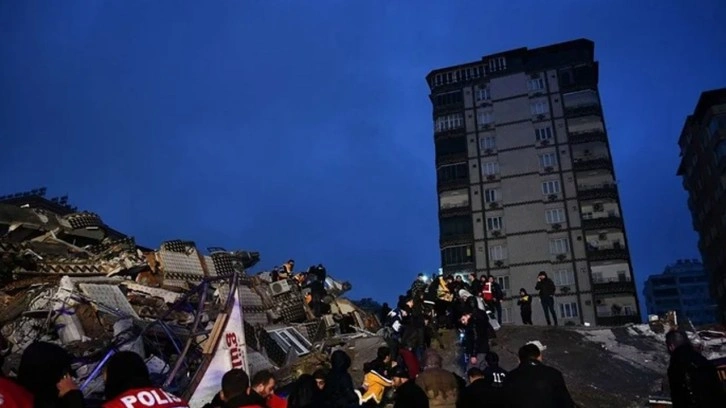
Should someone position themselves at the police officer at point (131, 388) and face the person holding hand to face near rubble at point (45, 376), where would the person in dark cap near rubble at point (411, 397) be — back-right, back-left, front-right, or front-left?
back-right

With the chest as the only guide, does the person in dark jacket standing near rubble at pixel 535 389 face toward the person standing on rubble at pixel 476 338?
yes

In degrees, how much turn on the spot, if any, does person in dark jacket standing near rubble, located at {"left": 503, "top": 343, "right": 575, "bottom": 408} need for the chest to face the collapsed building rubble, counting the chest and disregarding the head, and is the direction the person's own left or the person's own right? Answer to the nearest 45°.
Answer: approximately 45° to the person's own left

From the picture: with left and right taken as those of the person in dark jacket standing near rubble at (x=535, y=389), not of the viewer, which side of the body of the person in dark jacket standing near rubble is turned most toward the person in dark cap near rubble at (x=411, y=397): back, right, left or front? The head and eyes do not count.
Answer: left

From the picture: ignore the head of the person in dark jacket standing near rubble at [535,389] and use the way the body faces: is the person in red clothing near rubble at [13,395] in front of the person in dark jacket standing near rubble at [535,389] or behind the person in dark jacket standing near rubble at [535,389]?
behind

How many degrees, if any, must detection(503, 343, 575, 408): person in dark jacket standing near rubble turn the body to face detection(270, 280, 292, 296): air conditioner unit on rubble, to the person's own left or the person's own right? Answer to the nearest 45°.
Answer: approximately 45° to the person's own left

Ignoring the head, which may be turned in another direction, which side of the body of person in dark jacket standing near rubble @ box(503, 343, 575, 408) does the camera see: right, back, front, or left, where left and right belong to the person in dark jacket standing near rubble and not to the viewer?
back

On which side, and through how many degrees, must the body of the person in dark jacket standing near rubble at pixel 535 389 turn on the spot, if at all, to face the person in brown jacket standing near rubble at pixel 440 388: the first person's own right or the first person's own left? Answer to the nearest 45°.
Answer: approximately 45° to the first person's own left

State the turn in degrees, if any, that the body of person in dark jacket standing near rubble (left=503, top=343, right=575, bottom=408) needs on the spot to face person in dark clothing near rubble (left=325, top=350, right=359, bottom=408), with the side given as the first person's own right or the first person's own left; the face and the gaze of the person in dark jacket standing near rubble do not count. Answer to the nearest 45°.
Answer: approximately 45° to the first person's own left

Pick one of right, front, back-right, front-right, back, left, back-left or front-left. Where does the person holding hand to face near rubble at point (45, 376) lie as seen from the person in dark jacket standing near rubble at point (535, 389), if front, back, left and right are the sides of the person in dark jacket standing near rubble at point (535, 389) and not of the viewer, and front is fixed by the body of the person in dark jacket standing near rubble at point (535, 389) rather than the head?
back-left

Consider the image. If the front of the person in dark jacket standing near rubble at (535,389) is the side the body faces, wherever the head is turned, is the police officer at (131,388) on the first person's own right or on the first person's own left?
on the first person's own left

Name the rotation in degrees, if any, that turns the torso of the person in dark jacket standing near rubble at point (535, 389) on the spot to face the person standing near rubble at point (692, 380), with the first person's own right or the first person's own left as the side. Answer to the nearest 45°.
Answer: approximately 45° to the first person's own right

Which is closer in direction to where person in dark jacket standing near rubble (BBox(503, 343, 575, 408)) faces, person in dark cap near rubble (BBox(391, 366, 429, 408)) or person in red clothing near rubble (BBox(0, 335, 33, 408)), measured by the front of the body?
the person in dark cap near rubble

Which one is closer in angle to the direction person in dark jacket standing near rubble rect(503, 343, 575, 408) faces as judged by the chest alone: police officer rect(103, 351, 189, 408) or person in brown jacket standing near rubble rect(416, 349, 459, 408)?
the person in brown jacket standing near rubble

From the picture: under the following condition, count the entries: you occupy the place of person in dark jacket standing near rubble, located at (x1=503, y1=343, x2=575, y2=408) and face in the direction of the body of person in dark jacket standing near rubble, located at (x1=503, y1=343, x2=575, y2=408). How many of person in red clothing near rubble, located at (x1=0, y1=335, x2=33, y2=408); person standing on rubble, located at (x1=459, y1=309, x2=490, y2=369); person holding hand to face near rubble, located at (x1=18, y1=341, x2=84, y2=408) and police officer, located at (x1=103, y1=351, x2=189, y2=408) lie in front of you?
1

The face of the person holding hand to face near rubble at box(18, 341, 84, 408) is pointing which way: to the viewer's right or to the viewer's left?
to the viewer's right
